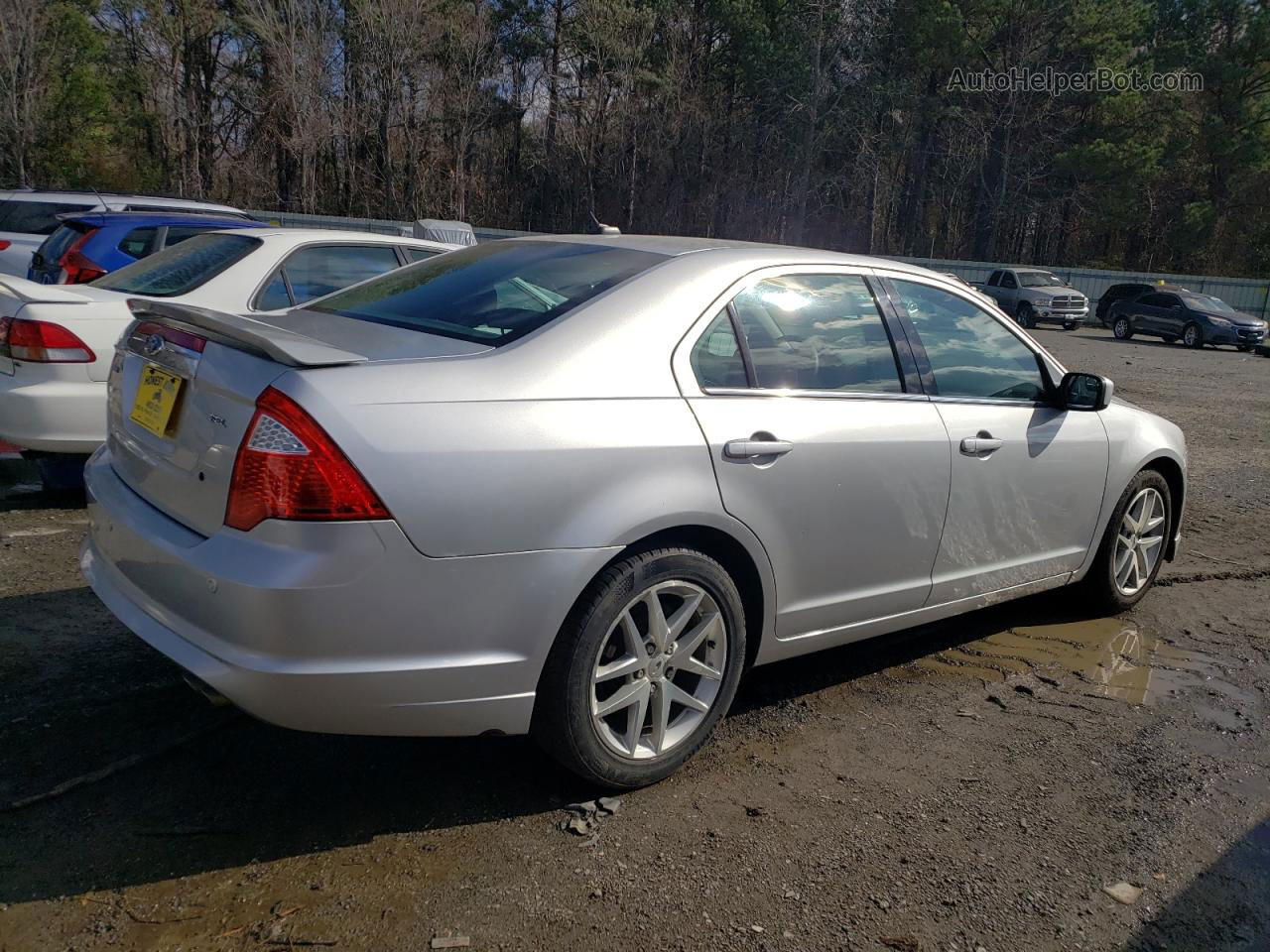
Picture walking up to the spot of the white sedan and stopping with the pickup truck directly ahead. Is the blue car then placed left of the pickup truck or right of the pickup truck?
left

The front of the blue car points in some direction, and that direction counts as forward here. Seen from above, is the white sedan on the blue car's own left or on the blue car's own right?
on the blue car's own right

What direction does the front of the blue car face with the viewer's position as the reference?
facing away from the viewer and to the right of the viewer

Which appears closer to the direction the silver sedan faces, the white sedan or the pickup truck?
the pickup truck

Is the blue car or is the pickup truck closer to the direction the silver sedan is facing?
the pickup truck

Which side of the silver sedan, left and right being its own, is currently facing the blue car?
left

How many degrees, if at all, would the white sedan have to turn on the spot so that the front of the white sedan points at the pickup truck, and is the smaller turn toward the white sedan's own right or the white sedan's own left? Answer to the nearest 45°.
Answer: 0° — it already faces it

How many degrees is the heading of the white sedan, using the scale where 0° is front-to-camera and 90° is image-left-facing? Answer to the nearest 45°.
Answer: approximately 225°

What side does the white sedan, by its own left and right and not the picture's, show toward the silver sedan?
right

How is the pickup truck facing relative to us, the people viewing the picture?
facing the viewer and to the right of the viewer

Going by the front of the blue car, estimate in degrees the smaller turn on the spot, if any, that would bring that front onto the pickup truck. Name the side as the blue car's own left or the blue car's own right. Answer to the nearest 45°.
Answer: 0° — it already faces it

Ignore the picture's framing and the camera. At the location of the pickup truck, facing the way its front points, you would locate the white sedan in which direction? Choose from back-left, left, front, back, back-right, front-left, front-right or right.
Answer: front-right

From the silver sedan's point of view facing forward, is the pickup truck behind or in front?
in front

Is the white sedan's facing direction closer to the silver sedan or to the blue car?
the blue car

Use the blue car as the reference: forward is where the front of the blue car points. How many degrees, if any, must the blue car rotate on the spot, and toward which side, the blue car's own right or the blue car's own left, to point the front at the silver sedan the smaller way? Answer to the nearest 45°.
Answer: approximately 135° to the blue car's own right

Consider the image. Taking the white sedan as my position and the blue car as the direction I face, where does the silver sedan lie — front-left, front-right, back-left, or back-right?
back-right

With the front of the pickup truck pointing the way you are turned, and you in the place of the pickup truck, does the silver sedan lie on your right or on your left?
on your right
